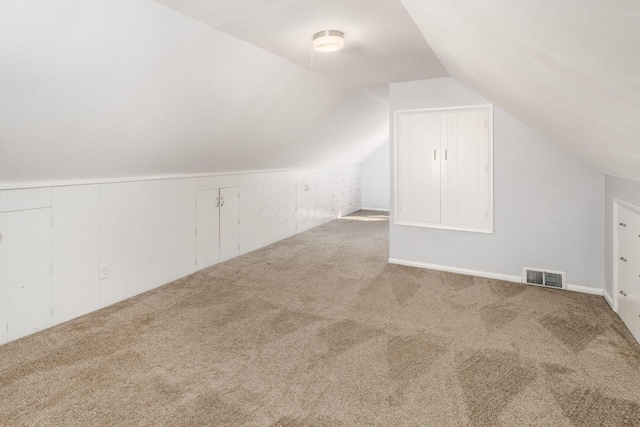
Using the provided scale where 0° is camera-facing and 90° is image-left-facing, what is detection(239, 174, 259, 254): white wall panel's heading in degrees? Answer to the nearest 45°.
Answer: approximately 315°

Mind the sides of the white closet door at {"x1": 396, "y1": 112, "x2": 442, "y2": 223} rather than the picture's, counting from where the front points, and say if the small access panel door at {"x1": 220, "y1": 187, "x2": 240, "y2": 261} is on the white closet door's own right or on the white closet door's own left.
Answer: on the white closet door's own right

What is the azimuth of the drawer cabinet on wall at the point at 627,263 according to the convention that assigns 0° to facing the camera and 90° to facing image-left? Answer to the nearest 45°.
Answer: approximately 90°

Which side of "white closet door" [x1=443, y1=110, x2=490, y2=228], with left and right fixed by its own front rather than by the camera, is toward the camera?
front

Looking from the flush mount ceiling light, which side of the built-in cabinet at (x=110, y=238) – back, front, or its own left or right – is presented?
front

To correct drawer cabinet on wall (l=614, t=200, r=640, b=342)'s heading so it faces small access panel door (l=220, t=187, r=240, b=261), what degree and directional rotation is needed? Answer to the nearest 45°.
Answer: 0° — it already faces it

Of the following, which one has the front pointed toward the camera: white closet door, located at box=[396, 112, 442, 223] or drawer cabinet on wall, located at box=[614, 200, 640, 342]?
the white closet door

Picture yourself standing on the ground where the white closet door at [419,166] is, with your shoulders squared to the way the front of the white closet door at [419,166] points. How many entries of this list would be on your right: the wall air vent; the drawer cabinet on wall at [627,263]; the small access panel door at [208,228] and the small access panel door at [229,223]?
2

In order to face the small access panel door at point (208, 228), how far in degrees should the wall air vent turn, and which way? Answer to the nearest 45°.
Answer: approximately 90° to its right

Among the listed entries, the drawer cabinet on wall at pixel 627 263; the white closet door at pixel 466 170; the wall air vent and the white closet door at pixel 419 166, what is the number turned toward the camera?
3

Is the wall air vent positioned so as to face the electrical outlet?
no

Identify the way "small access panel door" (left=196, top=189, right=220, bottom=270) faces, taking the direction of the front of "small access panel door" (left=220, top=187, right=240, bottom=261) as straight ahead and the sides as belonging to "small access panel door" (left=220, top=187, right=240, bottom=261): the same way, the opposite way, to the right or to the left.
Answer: the same way

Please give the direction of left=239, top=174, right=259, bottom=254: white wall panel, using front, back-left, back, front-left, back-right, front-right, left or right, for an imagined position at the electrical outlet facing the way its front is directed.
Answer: left

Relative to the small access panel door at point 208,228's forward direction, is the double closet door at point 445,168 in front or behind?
in front

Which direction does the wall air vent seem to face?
toward the camera
